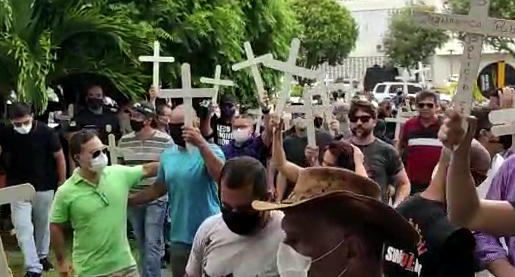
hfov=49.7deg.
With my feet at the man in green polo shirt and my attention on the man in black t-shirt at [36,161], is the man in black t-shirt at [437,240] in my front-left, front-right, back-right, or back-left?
back-right

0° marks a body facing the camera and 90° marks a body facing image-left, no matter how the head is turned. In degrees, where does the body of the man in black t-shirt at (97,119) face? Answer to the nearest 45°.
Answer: approximately 0°

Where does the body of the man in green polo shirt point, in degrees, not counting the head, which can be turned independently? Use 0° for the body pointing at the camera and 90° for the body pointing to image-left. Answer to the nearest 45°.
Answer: approximately 315°

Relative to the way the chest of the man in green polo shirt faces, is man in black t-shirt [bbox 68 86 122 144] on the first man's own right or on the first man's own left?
on the first man's own left

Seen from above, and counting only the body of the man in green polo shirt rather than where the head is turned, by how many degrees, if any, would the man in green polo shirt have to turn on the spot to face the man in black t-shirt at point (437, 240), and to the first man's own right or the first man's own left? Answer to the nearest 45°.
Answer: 0° — they already face them

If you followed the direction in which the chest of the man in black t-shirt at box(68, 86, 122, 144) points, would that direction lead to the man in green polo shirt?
yes

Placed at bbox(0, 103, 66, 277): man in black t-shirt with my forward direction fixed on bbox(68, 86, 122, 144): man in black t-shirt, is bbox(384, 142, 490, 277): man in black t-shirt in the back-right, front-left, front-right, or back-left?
back-right

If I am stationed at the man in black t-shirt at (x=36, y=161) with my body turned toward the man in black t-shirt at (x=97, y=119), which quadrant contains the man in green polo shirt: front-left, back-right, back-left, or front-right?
back-right
